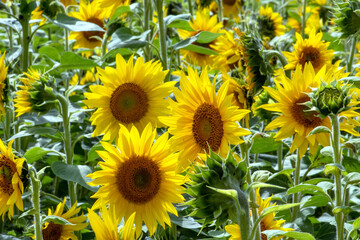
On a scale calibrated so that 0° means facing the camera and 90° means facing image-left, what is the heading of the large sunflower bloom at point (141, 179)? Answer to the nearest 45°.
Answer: approximately 0°

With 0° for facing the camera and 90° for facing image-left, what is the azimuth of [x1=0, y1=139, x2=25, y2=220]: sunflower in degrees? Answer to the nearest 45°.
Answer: approximately 45°
